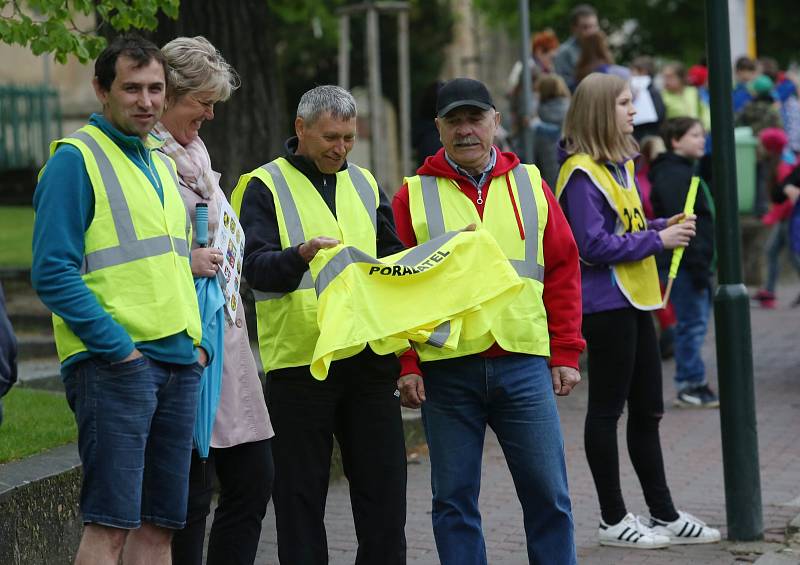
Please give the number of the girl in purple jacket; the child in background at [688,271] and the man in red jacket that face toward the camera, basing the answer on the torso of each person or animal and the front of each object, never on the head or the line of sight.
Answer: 1

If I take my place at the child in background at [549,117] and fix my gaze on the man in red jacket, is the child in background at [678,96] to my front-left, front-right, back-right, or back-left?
back-left

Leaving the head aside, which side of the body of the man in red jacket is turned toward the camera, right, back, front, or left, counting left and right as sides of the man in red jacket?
front

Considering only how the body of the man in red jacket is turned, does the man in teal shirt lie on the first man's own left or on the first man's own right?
on the first man's own right

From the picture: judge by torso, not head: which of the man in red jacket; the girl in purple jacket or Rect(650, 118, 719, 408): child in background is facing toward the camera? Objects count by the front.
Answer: the man in red jacket

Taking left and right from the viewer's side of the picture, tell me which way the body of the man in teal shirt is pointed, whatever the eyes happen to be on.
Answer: facing the viewer and to the right of the viewer
